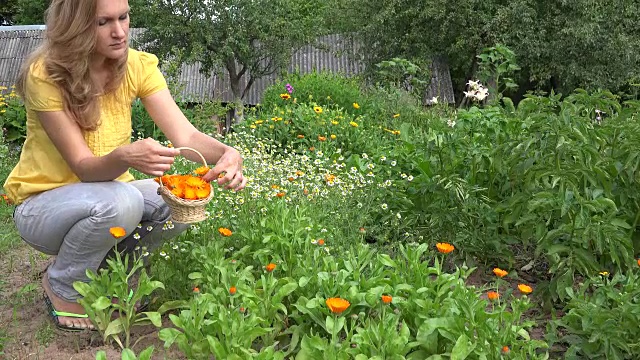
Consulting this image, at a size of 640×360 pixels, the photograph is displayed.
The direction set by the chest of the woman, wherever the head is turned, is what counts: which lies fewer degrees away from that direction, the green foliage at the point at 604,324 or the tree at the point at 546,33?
the green foliage

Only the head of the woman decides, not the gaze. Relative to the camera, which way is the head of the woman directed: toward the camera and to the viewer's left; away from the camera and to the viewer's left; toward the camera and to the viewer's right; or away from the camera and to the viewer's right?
toward the camera and to the viewer's right

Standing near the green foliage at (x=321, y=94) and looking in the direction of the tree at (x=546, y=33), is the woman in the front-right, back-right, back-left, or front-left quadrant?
back-right

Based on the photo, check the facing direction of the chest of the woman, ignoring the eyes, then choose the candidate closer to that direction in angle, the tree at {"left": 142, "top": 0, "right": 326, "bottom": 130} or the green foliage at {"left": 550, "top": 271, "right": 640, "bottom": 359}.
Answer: the green foliage

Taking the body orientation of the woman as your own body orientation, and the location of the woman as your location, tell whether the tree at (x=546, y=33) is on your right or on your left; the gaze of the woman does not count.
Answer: on your left

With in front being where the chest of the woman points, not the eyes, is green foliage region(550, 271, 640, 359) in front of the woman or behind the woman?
in front

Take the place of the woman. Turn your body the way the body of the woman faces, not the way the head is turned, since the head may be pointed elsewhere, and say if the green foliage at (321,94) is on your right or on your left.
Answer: on your left

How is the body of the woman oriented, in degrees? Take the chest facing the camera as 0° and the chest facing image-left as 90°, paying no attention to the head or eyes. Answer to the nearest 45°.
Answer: approximately 315°

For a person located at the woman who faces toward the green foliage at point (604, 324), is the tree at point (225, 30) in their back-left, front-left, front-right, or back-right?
back-left
